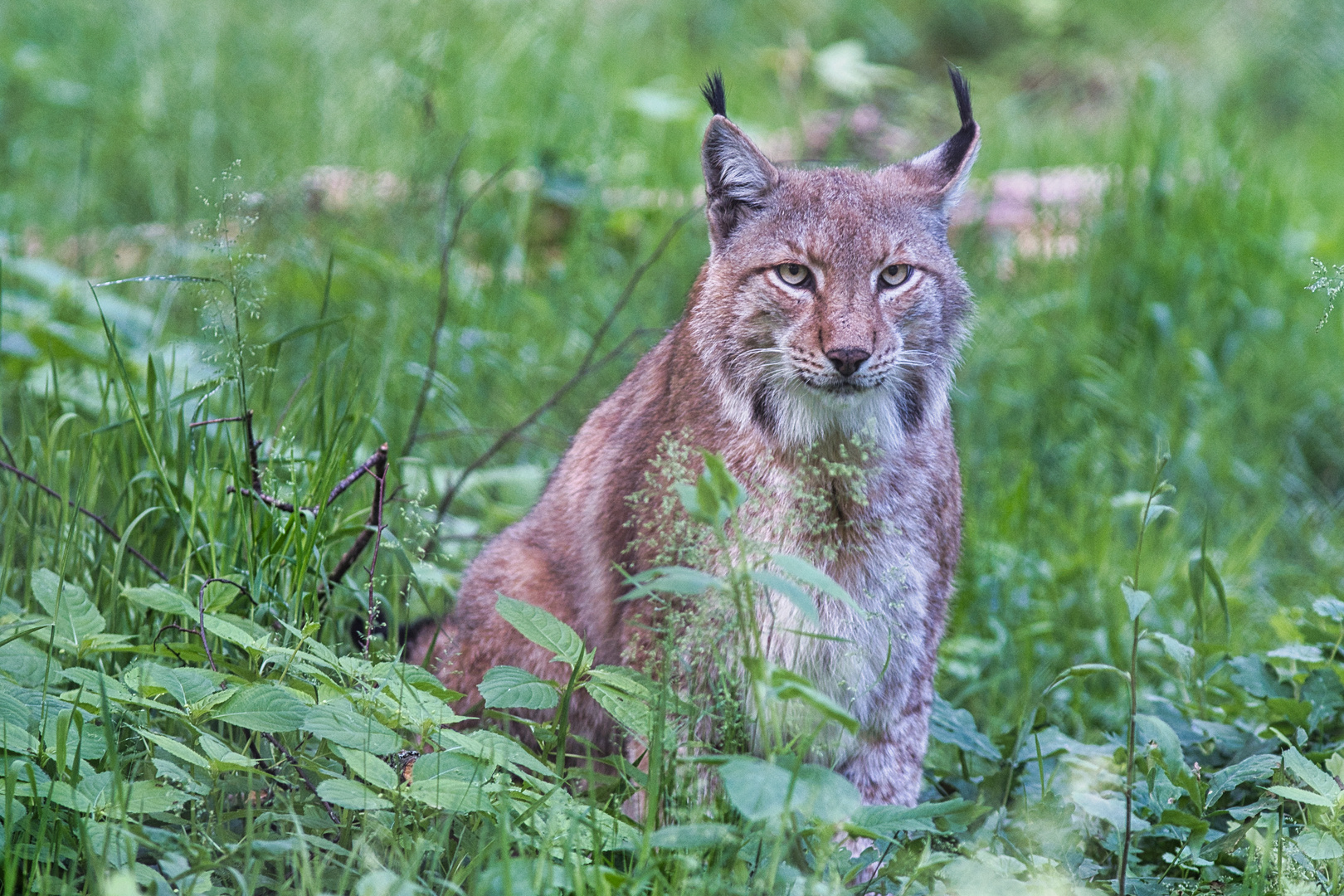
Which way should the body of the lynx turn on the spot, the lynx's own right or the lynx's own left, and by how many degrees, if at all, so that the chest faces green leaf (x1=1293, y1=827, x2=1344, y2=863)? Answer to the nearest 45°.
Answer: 0° — it already faces it

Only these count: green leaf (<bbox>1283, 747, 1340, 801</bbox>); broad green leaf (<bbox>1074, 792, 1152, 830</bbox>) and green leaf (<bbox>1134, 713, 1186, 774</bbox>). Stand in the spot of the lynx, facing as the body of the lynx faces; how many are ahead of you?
3

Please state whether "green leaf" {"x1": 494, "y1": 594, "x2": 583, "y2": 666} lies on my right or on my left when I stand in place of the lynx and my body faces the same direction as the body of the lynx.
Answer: on my right

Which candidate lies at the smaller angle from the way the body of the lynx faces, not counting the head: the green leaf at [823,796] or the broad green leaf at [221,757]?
the green leaf

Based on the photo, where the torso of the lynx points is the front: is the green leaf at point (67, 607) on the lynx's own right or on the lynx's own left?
on the lynx's own right

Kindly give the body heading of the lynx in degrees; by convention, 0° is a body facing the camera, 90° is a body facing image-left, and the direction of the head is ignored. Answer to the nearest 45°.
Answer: approximately 315°

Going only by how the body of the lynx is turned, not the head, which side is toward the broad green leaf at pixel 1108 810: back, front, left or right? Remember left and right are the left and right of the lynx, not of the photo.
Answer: front

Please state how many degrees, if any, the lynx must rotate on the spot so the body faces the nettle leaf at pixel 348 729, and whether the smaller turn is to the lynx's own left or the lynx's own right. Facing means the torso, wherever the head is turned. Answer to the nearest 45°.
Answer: approximately 90° to the lynx's own right
